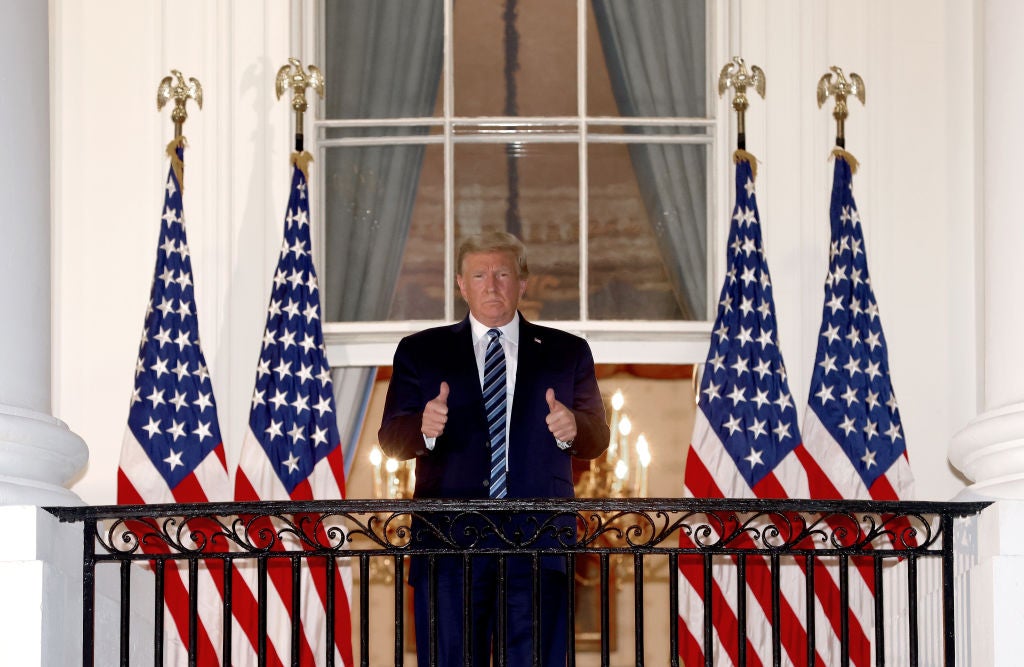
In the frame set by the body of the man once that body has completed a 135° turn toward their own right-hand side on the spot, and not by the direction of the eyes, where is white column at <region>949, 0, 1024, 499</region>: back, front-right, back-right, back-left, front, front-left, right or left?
back-right

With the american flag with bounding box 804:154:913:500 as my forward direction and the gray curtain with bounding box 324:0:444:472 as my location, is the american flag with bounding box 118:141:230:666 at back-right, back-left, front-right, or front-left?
back-right

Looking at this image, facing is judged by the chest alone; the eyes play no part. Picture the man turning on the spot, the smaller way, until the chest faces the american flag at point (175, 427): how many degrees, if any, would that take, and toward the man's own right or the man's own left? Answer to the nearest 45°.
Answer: approximately 135° to the man's own right

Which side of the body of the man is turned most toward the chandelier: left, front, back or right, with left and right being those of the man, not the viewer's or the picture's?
back

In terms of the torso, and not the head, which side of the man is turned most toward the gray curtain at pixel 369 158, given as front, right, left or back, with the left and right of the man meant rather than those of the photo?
back

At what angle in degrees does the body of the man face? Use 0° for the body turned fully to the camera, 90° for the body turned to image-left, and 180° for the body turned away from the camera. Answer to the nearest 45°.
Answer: approximately 0°

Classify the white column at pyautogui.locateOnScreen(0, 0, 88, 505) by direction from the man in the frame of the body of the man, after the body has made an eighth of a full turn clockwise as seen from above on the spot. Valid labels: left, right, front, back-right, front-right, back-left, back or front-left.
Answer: front-right
